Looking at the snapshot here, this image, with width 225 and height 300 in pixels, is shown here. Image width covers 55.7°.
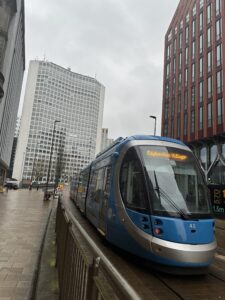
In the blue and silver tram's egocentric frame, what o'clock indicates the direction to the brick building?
The brick building is roughly at 8 o'clock from the blue and silver tram.

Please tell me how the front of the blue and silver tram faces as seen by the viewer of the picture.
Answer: facing the viewer and to the right of the viewer

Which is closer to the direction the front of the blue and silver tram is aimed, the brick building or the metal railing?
the metal railing
